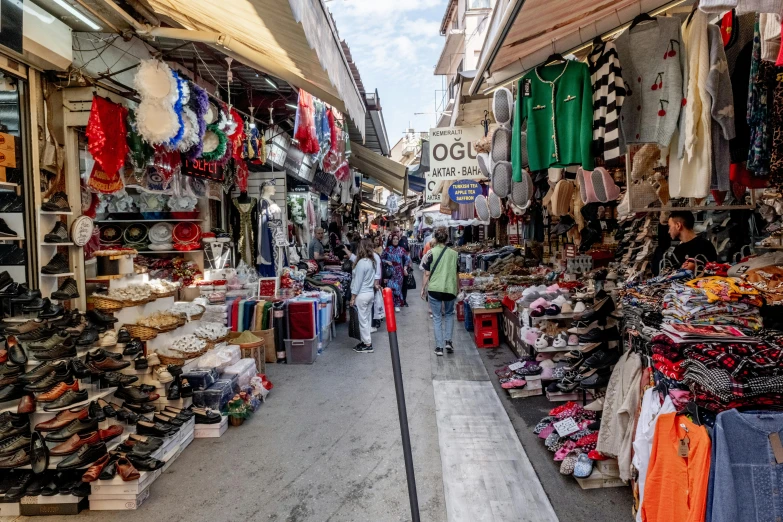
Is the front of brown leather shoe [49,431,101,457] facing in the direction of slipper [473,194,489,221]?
no

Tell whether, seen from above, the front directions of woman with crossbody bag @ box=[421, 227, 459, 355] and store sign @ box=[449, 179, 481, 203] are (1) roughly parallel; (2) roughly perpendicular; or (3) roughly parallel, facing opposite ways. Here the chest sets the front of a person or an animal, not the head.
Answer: roughly parallel, facing opposite ways

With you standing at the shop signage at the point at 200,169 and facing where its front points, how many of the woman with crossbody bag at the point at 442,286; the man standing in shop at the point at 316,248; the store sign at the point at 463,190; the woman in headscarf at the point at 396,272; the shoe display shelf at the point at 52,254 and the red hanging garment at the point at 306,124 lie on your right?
1

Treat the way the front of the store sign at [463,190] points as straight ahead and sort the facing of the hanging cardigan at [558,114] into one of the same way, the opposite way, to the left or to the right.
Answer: the same way

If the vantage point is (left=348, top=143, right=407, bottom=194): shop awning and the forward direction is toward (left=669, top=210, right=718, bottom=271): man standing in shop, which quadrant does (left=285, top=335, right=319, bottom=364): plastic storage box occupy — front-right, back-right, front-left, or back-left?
front-right

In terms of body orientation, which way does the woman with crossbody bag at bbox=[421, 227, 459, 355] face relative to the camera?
away from the camera

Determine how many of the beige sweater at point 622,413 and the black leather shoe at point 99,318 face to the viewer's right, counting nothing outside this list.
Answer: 1

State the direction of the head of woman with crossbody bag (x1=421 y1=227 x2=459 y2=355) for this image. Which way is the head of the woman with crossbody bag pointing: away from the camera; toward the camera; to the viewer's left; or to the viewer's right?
away from the camera

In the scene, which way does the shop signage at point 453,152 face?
toward the camera

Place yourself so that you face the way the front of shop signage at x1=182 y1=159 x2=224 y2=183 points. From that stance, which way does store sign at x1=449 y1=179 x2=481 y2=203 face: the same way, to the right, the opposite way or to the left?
to the right

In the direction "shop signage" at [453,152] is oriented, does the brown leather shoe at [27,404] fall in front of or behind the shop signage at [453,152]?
in front

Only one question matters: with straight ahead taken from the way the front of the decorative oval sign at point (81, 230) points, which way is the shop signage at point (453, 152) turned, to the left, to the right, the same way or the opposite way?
to the right

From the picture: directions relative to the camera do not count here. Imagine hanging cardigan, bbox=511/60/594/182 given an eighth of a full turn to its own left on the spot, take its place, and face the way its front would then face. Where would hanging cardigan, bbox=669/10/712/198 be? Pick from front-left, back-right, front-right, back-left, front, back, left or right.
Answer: front

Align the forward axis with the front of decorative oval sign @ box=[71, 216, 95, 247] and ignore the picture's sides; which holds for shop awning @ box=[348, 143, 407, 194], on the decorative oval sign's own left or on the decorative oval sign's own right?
on the decorative oval sign's own left

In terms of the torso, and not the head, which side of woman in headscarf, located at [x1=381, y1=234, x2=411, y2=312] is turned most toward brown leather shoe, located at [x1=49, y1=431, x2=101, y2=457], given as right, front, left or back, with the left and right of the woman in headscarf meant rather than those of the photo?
front
